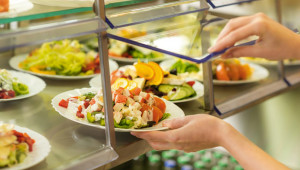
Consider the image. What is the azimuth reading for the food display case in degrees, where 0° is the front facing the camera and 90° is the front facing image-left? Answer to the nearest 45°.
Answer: approximately 315°
